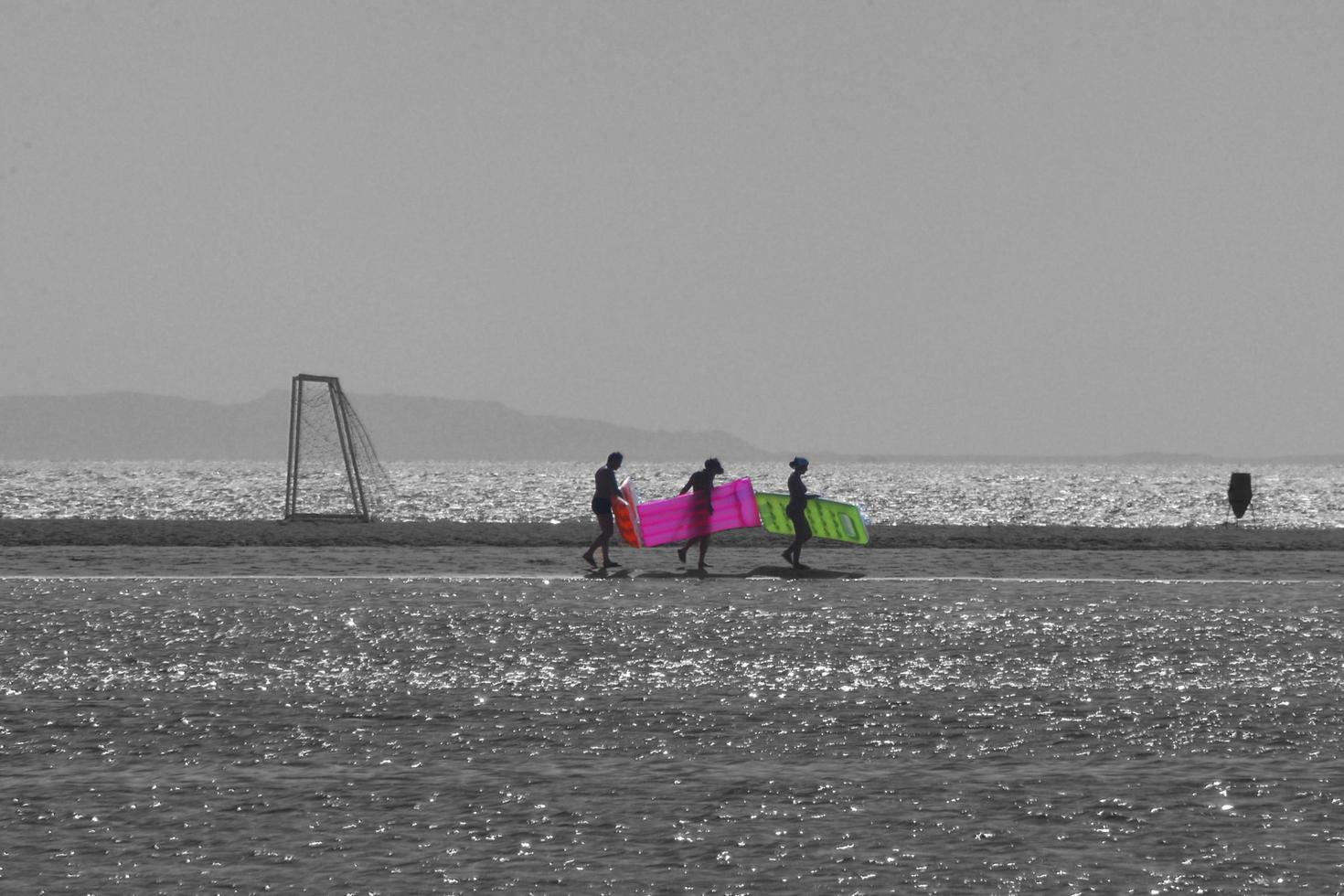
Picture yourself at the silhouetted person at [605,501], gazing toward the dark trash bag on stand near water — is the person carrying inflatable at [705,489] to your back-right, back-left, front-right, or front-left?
front-right

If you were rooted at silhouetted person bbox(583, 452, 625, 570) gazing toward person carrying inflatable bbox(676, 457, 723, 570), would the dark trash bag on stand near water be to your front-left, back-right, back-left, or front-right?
front-left

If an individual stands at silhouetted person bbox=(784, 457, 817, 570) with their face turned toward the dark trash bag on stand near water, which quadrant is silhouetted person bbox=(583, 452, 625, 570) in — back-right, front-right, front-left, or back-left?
back-left

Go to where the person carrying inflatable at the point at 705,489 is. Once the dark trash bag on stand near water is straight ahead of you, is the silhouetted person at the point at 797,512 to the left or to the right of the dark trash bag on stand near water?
right

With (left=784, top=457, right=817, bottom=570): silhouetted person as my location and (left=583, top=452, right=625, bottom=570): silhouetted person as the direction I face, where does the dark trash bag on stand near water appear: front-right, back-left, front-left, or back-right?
back-right

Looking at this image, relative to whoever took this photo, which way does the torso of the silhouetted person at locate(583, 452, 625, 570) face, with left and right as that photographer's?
facing to the right of the viewer

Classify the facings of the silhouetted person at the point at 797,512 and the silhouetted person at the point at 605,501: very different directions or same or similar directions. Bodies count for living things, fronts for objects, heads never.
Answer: same or similar directions

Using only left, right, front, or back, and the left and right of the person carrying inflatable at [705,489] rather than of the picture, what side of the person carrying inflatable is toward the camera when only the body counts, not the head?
right

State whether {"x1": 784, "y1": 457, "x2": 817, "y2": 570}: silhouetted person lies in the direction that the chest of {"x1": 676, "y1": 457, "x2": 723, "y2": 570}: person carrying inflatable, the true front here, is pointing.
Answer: yes

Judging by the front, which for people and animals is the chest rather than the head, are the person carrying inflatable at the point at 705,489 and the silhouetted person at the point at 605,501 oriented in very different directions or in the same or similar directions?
same or similar directions
